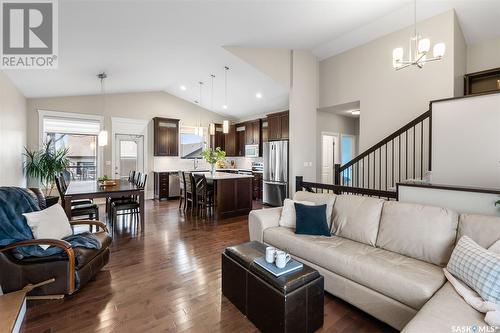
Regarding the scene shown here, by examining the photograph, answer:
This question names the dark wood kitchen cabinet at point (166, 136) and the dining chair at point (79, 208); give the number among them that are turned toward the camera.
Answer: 1

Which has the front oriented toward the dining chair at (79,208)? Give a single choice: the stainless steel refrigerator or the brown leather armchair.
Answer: the stainless steel refrigerator

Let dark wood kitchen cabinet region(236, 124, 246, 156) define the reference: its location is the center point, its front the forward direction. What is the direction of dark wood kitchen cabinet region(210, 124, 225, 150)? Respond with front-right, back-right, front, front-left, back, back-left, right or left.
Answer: front-right

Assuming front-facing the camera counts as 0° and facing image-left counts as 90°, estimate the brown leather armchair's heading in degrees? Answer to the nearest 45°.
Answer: approximately 315°

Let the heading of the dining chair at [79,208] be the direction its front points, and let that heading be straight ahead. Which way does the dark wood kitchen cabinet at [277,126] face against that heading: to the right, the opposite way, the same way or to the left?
the opposite way

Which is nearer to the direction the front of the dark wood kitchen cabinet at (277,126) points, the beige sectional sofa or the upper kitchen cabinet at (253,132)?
the beige sectional sofa

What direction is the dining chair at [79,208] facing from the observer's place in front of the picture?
facing to the right of the viewer

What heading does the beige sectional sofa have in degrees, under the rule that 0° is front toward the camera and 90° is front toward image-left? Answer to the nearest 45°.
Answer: approximately 45°

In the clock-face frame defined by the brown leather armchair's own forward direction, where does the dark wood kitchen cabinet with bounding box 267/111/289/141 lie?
The dark wood kitchen cabinet is roughly at 10 o'clock from the brown leather armchair.

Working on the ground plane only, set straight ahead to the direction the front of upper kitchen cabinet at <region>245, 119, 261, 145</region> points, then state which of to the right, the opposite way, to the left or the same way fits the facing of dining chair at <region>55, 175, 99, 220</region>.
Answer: the opposite way

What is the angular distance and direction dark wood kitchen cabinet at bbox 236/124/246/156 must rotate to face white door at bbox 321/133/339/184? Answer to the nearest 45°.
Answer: approximately 90° to its left

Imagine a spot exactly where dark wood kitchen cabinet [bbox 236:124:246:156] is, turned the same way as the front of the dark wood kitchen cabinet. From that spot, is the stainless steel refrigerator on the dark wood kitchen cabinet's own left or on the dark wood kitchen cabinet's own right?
on the dark wood kitchen cabinet's own left

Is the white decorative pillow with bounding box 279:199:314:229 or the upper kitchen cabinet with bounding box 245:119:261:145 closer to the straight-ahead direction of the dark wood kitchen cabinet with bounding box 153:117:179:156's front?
the white decorative pillow

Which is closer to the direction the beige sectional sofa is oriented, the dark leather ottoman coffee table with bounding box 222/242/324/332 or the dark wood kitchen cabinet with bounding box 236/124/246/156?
the dark leather ottoman coffee table

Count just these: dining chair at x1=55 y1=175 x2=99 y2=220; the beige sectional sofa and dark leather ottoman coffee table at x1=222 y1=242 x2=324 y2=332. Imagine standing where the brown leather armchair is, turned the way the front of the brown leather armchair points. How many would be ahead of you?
2
